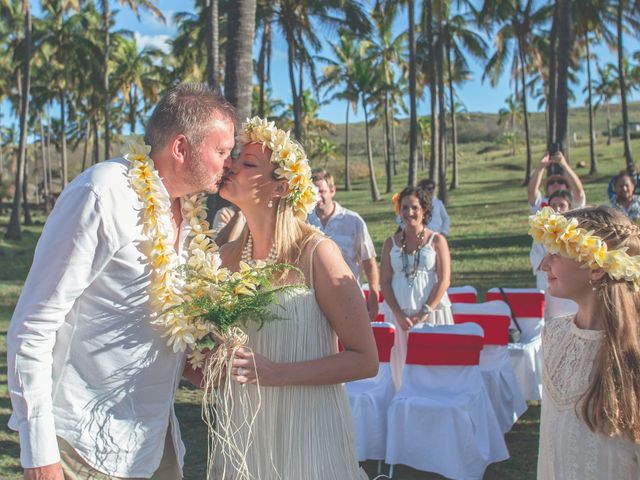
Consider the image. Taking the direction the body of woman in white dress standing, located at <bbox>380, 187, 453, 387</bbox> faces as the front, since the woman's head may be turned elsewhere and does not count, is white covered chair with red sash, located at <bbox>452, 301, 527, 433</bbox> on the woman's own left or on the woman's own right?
on the woman's own left

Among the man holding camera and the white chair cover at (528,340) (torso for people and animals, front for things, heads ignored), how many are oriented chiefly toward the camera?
2

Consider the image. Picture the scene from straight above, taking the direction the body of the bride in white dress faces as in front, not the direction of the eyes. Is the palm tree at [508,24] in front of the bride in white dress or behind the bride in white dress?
behind

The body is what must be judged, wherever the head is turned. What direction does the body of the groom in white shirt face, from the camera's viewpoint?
to the viewer's right

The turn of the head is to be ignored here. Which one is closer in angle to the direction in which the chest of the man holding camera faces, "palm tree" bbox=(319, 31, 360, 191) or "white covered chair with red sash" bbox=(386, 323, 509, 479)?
the white covered chair with red sash

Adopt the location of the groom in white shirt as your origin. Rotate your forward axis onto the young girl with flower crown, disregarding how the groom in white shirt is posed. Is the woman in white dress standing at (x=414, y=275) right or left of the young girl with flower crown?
left

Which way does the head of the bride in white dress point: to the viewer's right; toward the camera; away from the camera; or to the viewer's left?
to the viewer's left

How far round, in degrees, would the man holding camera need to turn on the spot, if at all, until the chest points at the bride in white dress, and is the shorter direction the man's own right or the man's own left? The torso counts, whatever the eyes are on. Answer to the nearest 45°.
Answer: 0° — they already face them

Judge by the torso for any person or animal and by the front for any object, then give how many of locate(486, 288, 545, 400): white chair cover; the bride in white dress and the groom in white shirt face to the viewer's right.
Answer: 1

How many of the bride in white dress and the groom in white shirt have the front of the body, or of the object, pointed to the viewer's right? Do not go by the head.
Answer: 1

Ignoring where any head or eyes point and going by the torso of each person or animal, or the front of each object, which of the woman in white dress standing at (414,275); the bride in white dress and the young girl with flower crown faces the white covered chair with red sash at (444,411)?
the woman in white dress standing

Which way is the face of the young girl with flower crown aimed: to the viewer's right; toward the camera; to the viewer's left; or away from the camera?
to the viewer's left

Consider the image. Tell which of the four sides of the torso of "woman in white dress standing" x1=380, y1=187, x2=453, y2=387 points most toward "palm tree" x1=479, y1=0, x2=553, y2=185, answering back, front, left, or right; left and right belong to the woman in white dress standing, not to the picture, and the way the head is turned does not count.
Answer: back
